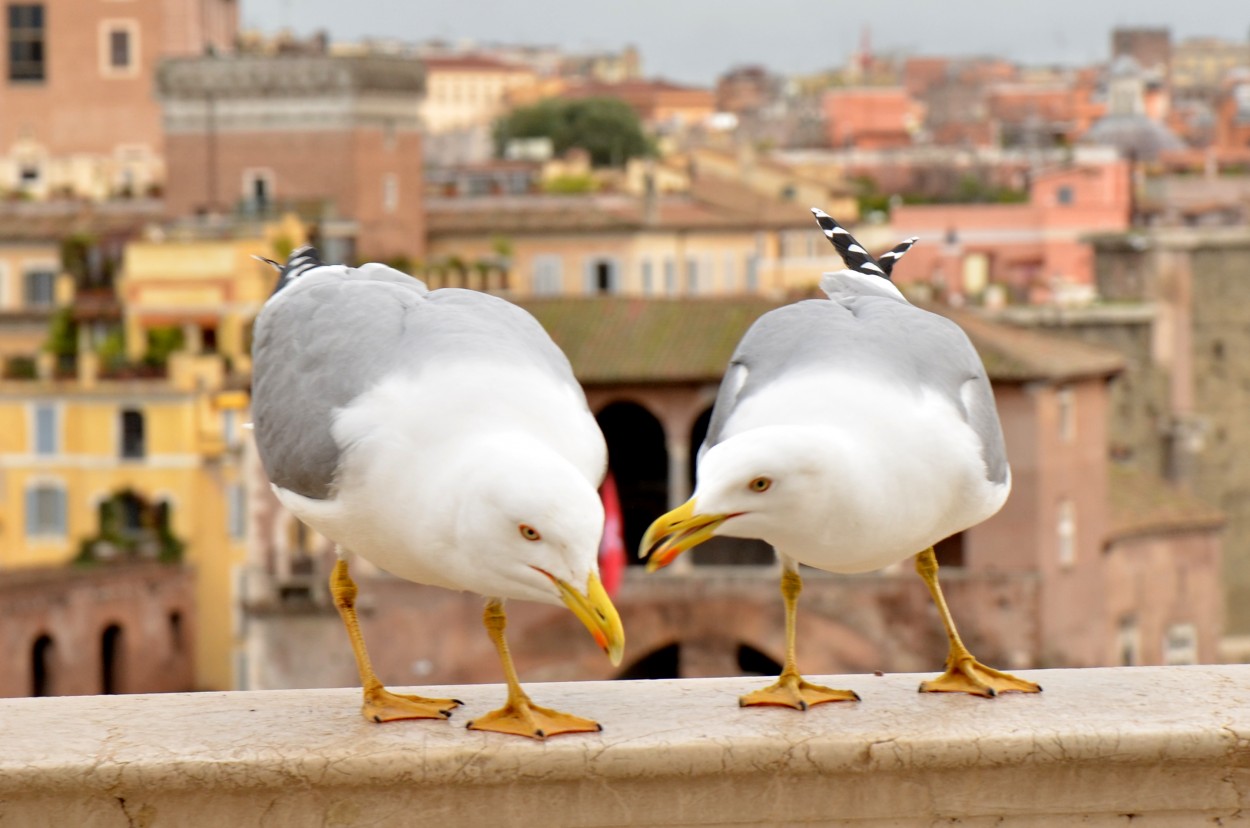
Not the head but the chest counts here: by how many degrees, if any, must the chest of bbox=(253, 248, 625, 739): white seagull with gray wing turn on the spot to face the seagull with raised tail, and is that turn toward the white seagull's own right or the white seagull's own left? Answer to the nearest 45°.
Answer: approximately 45° to the white seagull's own left

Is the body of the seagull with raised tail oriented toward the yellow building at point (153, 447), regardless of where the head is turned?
no

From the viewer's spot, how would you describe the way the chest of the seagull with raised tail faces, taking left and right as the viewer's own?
facing the viewer

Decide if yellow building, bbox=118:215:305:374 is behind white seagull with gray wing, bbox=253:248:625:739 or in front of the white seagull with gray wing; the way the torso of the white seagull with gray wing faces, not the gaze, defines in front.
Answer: behind

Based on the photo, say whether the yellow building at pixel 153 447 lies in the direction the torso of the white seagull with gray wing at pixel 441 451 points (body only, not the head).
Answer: no

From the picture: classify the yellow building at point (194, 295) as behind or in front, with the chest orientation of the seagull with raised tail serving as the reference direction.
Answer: behind

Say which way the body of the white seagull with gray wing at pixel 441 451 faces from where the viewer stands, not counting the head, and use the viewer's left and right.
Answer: facing the viewer and to the right of the viewer
